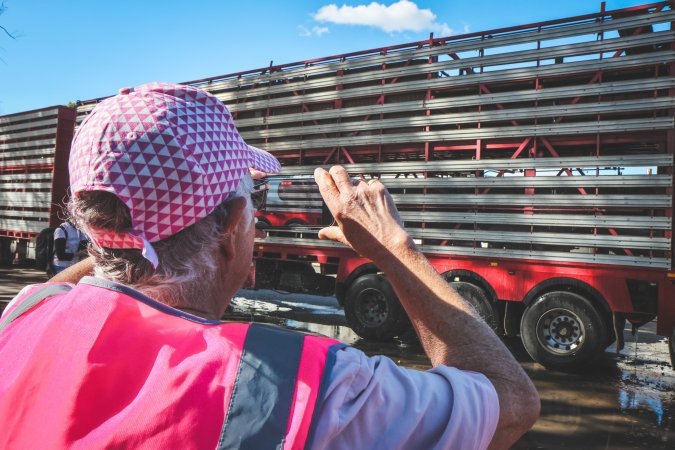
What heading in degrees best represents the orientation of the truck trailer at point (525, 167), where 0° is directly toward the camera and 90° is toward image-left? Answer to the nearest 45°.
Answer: approximately 135°

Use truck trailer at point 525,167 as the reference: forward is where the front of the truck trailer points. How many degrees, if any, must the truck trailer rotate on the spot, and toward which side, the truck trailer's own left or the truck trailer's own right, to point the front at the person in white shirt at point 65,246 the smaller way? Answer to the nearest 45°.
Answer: approximately 45° to the truck trailer's own left
